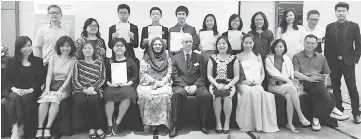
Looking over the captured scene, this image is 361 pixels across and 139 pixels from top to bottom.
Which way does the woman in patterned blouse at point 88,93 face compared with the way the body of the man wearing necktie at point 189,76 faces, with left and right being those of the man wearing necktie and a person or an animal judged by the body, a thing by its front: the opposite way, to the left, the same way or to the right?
the same way

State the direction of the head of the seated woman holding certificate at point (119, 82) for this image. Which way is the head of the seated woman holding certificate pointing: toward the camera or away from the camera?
toward the camera

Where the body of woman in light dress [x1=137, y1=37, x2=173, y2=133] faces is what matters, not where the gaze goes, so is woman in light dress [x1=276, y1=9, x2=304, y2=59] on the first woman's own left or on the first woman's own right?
on the first woman's own left

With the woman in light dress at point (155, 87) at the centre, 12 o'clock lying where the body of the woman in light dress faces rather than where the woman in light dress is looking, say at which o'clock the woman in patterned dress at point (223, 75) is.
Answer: The woman in patterned dress is roughly at 9 o'clock from the woman in light dress.

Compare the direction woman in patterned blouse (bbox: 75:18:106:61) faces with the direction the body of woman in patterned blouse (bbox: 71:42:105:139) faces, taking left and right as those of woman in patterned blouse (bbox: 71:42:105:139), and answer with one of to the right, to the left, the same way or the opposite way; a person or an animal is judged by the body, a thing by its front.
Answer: the same way

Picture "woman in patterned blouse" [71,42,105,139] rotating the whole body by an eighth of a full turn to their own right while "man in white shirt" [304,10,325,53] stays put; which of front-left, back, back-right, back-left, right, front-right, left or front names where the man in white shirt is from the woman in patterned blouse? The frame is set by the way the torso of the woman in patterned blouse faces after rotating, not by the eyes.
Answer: back-left

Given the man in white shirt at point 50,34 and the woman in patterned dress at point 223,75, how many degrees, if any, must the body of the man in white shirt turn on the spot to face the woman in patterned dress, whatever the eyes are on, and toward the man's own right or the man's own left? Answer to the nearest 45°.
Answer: approximately 45° to the man's own left

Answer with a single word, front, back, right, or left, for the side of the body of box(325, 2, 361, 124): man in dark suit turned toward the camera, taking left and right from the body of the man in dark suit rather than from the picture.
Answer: front

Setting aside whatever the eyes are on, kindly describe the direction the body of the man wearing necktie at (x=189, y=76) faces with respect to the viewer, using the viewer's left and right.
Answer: facing the viewer

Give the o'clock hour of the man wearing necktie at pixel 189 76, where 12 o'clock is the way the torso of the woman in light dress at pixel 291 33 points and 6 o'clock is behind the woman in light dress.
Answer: The man wearing necktie is roughly at 2 o'clock from the woman in light dress.

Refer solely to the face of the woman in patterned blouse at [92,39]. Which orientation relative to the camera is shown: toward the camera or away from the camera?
toward the camera

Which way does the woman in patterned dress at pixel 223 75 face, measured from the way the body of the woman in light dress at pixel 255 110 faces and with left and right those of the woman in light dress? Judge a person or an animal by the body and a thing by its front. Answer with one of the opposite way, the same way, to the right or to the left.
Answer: the same way

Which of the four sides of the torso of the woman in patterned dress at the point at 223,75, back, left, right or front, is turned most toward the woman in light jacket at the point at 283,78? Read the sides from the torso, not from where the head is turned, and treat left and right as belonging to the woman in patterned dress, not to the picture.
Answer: left

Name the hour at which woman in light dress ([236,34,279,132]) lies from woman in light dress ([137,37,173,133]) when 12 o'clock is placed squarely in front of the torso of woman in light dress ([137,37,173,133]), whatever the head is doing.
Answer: woman in light dress ([236,34,279,132]) is roughly at 9 o'clock from woman in light dress ([137,37,173,133]).

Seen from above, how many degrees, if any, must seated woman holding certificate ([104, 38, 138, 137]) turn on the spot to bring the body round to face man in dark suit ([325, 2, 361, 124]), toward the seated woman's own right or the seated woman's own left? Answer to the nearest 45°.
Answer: approximately 90° to the seated woman's own left

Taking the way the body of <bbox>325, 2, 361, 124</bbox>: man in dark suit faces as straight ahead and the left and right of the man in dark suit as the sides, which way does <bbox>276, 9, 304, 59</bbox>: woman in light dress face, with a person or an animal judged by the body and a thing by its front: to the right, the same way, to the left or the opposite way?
the same way
